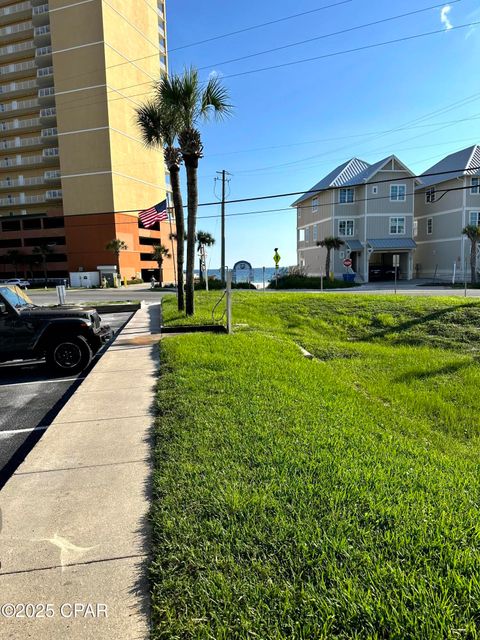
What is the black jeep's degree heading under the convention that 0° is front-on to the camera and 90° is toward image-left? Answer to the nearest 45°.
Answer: approximately 270°

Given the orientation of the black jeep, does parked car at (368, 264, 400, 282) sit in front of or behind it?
in front

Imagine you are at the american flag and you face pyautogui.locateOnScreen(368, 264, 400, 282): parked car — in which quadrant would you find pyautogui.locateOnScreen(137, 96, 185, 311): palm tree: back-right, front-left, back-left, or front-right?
back-right

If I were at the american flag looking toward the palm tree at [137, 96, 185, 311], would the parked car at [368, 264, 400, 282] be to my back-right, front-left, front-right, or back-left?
back-left

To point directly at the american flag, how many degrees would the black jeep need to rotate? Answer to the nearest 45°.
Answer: approximately 90° to its left

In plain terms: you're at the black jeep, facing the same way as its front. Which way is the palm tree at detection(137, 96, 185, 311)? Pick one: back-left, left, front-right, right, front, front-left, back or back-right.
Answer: front-left
